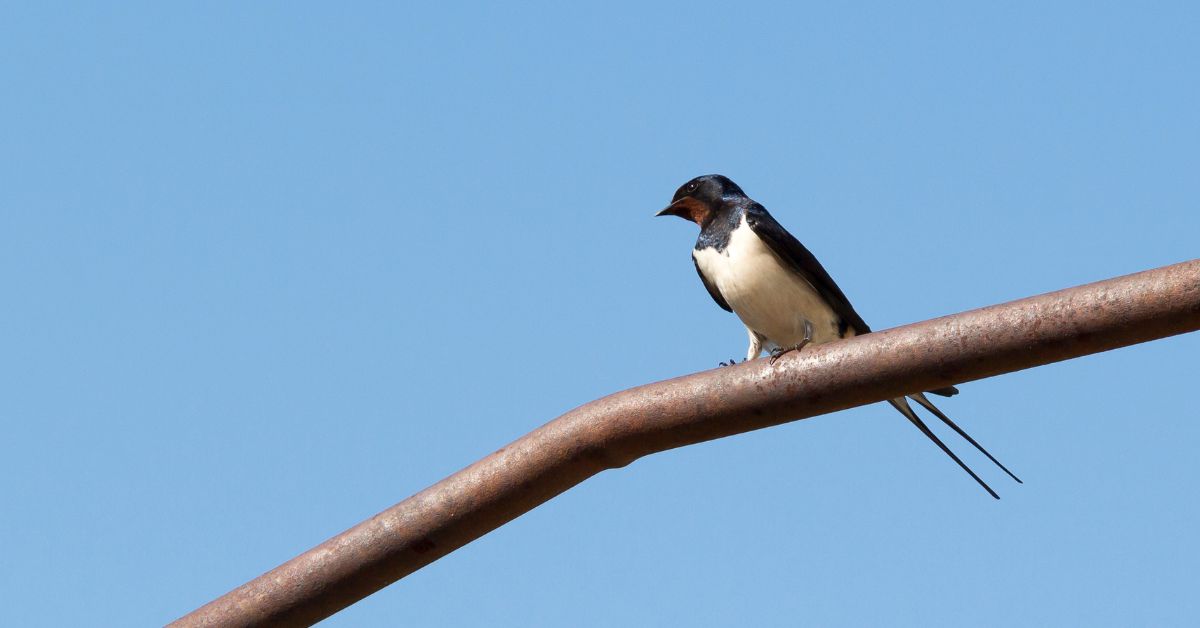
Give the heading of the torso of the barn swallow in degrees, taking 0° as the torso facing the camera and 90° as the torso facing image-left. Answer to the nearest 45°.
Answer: approximately 45°
